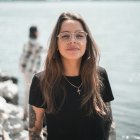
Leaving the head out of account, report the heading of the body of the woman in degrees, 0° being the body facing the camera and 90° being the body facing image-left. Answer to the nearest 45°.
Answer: approximately 0°
